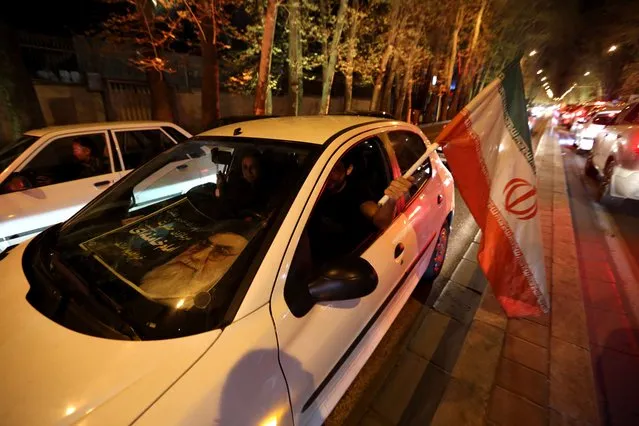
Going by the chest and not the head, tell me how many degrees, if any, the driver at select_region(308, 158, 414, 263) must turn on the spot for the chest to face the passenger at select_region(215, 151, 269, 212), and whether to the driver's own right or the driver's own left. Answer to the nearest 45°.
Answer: approximately 45° to the driver's own right

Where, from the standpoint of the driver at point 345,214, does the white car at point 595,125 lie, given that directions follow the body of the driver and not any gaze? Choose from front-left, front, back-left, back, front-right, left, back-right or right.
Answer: back

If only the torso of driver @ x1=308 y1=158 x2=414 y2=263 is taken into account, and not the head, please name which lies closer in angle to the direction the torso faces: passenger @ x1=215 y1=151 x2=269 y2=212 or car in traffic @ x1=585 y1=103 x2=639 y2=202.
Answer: the passenger

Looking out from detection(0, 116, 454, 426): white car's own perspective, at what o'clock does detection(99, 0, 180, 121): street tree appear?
The street tree is roughly at 4 o'clock from the white car.

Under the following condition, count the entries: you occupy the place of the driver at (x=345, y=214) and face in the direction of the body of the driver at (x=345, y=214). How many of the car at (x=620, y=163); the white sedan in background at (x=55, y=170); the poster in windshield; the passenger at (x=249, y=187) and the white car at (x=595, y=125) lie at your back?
2

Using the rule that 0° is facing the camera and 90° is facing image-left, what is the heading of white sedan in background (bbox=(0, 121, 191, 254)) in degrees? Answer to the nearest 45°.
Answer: approximately 45°

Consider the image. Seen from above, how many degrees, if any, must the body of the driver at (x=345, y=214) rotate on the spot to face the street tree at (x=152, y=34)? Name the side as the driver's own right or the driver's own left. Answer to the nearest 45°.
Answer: approximately 90° to the driver's own right

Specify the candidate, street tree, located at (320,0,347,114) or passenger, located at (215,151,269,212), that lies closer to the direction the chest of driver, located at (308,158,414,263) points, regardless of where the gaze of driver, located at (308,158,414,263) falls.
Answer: the passenger

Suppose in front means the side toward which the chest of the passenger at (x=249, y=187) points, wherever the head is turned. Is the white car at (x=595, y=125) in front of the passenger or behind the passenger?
behind

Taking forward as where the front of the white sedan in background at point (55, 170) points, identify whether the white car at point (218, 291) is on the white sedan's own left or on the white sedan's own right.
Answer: on the white sedan's own left

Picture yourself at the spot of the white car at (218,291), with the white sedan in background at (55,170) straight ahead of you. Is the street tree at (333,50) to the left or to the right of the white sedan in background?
right

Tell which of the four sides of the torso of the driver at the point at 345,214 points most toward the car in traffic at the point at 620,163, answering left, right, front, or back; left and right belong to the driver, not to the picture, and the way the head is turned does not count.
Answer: back
